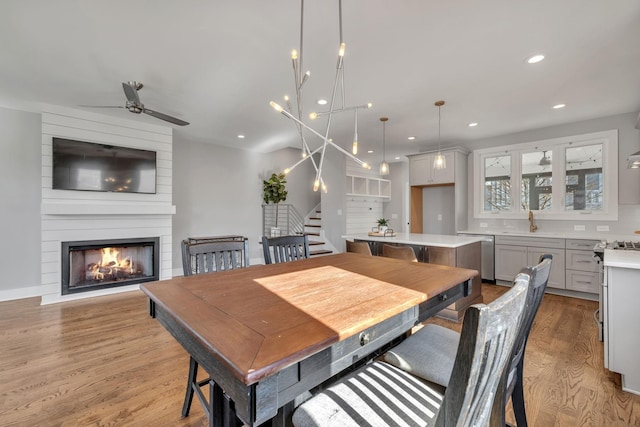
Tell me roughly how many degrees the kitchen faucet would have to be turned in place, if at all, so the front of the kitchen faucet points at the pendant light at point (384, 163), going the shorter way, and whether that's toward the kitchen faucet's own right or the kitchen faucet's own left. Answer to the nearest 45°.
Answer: approximately 45° to the kitchen faucet's own right

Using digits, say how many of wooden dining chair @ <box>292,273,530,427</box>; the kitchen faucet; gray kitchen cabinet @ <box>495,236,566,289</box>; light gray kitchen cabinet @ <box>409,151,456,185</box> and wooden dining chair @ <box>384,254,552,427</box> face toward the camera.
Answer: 3

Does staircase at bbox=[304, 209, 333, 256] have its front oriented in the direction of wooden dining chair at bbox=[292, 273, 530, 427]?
yes

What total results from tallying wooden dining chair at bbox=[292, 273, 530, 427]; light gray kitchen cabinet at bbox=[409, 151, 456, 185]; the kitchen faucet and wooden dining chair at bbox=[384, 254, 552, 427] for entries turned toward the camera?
2

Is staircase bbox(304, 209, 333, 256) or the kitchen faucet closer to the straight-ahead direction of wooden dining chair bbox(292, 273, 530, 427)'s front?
the staircase

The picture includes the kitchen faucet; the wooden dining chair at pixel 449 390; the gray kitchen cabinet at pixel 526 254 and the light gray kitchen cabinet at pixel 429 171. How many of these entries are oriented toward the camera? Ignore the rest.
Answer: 3

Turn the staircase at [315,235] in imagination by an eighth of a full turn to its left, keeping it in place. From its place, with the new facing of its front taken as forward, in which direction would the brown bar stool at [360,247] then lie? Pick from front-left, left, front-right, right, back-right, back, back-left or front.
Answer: front-right

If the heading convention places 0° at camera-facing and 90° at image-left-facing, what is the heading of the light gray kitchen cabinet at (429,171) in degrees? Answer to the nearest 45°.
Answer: approximately 0°

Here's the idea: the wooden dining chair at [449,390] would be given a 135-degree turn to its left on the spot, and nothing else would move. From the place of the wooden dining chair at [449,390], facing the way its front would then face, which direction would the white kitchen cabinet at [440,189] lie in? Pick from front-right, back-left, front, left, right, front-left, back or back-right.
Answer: back

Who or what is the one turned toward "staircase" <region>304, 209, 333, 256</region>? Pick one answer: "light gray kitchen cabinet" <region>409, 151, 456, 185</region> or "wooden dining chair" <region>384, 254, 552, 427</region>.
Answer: the wooden dining chair

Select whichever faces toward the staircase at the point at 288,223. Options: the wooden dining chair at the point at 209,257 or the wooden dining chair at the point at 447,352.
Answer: the wooden dining chair at the point at 447,352
